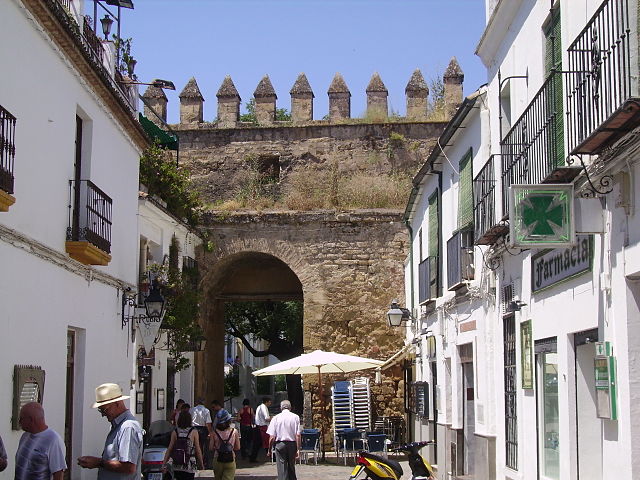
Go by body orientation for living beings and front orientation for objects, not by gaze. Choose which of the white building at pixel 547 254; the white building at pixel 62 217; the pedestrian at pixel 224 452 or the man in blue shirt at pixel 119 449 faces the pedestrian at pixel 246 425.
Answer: the pedestrian at pixel 224 452

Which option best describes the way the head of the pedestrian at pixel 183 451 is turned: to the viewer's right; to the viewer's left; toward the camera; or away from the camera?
away from the camera

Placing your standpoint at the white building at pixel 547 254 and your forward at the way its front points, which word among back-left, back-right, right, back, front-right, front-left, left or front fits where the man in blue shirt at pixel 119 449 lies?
front

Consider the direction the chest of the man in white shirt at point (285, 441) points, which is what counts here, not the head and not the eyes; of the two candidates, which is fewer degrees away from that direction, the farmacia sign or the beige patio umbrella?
the beige patio umbrella

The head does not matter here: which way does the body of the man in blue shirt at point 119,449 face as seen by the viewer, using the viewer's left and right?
facing to the left of the viewer

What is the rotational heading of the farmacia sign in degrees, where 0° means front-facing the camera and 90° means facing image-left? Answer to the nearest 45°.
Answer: approximately 45°

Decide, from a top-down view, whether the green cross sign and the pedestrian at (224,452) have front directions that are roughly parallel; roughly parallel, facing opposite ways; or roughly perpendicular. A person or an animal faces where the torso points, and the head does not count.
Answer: roughly parallel, facing opposite ways

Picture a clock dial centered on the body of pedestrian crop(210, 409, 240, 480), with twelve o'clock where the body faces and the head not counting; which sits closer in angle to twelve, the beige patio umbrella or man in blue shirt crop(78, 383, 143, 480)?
the beige patio umbrella

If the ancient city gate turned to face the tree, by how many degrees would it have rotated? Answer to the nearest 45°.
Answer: approximately 180°

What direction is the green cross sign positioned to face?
toward the camera

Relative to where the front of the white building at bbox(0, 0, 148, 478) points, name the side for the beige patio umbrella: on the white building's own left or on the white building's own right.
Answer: on the white building's own left

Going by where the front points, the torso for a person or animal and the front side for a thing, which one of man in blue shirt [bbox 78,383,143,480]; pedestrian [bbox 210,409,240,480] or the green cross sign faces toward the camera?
the green cross sign
